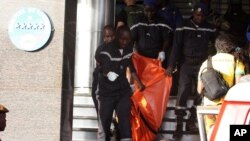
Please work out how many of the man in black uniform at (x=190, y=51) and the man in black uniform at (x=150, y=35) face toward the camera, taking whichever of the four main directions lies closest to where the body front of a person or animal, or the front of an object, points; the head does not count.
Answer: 2

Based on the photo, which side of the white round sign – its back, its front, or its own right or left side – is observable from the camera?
front

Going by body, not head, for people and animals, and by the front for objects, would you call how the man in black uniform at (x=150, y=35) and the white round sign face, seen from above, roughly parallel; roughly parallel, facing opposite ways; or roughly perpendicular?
roughly parallel

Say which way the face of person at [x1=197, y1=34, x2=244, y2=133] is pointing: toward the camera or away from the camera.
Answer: away from the camera

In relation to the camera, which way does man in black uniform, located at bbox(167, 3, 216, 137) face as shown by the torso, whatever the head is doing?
toward the camera

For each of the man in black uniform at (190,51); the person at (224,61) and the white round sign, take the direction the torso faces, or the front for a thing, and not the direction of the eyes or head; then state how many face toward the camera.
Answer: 2

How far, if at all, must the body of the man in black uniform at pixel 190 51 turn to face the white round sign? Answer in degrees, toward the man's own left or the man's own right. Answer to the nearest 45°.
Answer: approximately 45° to the man's own right

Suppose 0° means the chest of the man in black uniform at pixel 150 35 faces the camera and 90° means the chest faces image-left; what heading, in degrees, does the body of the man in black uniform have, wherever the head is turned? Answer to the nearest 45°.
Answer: approximately 0°

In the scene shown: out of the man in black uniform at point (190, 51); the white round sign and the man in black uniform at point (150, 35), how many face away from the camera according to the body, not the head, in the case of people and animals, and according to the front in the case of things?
0

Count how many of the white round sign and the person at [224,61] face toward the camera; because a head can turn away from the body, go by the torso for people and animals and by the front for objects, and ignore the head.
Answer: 1

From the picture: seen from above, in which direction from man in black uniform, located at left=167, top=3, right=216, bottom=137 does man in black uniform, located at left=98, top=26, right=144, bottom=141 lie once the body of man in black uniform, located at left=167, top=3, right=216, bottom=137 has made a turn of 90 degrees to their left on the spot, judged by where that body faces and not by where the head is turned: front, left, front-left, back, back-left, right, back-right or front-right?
back-right
